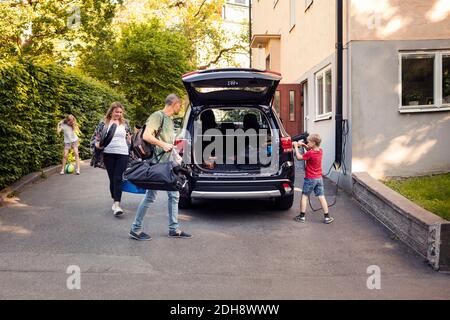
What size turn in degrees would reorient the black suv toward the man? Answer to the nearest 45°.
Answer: approximately 135° to its left

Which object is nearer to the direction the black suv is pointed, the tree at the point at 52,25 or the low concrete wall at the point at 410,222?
the tree

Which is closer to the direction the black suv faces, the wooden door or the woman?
the wooden door

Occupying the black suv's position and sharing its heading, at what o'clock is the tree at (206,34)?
The tree is roughly at 12 o'clock from the black suv.

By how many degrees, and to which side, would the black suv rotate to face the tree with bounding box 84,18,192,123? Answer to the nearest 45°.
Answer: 0° — it already faces it

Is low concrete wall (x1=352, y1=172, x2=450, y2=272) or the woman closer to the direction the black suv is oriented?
the woman

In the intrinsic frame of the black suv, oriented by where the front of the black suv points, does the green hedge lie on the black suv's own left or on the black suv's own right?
on the black suv's own left

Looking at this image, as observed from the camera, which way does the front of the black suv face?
facing away from the viewer

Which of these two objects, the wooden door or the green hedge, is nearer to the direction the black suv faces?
the wooden door

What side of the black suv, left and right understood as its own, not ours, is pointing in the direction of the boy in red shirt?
back

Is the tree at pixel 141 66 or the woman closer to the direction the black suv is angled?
the tree

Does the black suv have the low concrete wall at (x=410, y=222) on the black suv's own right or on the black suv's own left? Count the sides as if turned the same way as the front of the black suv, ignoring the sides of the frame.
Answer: on the black suv's own right

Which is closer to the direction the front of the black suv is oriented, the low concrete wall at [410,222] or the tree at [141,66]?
the tree

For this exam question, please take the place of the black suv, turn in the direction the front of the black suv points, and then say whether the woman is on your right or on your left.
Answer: on your left
